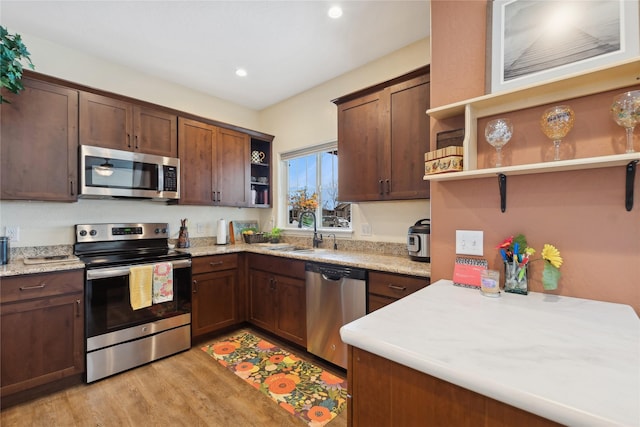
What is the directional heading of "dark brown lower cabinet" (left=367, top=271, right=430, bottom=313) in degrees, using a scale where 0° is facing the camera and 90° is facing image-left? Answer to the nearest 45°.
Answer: approximately 45°

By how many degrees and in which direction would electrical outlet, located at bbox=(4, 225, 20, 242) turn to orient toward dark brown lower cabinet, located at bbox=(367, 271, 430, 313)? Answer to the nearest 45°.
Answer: approximately 45° to its left

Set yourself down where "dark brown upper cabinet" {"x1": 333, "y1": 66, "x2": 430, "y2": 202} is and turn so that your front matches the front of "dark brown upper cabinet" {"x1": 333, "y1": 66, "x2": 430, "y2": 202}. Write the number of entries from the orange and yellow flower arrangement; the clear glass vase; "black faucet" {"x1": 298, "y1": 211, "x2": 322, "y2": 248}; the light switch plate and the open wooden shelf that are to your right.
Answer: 2

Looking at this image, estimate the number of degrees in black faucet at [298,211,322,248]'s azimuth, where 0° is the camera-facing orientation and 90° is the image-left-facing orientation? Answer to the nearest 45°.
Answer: approximately 45°

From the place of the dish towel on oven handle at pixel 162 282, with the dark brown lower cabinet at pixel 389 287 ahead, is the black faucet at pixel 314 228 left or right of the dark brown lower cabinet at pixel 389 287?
left

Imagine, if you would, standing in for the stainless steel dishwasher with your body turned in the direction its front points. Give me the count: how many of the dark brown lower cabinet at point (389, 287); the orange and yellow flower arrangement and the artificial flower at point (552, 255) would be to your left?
2

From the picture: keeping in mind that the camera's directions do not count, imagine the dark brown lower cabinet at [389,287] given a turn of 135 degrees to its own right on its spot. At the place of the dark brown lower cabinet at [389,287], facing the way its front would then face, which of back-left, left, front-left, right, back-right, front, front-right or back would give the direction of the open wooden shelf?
back-right

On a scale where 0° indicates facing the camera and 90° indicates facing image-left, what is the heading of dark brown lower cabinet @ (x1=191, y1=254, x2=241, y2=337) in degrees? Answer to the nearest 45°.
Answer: approximately 315°

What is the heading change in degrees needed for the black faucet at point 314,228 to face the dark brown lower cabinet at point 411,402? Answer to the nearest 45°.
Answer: approximately 45° to its left

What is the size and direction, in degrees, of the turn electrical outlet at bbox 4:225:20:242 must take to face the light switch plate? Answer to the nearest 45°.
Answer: approximately 45° to its left

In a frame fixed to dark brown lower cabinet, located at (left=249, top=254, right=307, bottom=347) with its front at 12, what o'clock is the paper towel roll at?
The paper towel roll is roughly at 3 o'clock from the dark brown lower cabinet.

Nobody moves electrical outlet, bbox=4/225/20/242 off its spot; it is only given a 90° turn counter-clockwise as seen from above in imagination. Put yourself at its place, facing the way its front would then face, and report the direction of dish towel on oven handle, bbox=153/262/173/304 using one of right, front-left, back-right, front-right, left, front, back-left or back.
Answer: front-right

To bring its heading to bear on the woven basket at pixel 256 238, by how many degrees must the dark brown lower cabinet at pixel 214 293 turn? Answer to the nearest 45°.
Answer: approximately 90° to its left
